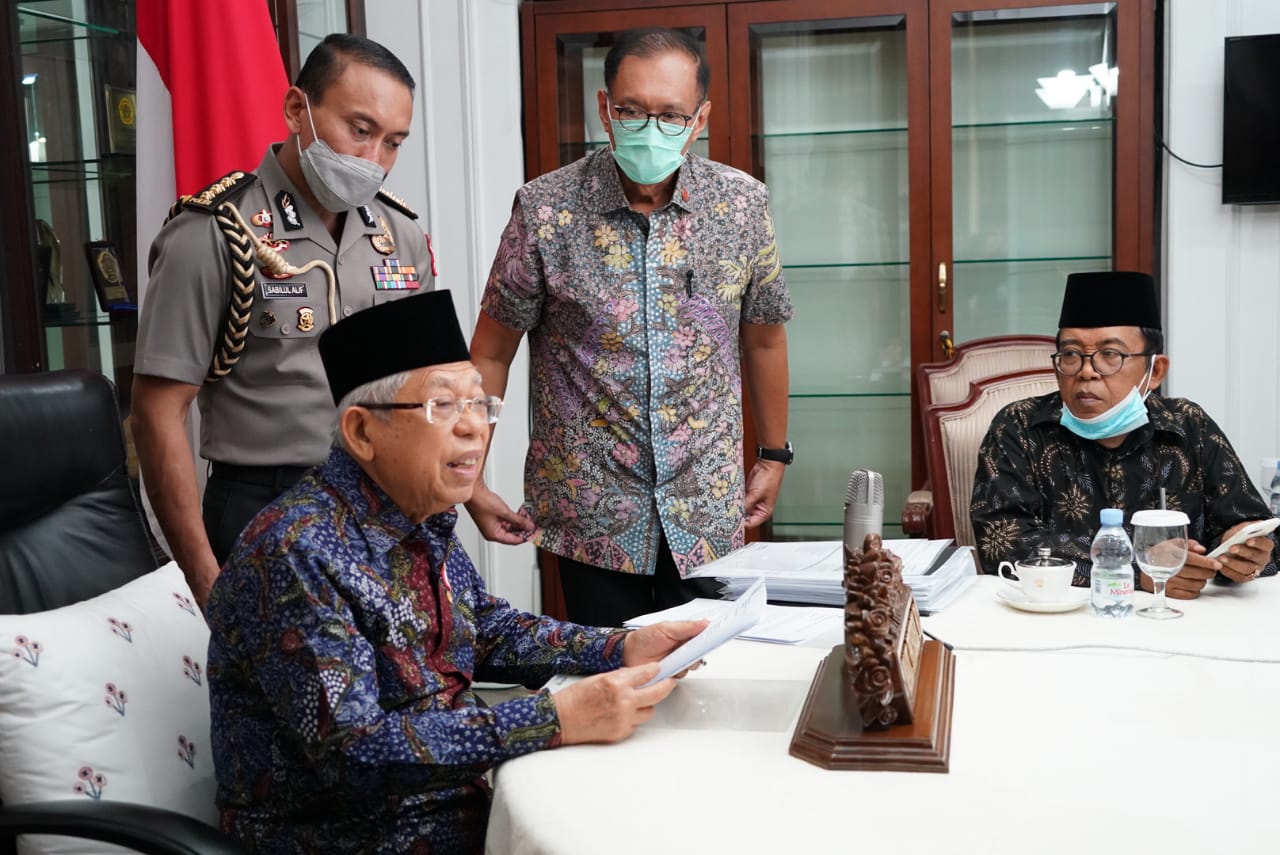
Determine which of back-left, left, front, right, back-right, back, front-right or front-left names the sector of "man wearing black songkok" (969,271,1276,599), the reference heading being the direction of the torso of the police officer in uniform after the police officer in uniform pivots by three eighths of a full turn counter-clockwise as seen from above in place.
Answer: right

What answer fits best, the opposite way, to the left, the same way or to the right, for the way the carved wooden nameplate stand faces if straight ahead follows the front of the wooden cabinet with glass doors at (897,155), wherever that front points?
to the left

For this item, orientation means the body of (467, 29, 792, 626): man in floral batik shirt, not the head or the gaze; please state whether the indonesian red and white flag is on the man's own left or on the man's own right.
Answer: on the man's own right

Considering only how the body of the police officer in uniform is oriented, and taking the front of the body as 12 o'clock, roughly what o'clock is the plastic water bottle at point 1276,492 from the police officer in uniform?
The plastic water bottle is roughly at 10 o'clock from the police officer in uniform.

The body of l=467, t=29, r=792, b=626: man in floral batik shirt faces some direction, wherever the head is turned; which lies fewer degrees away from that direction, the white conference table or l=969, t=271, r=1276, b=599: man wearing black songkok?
the white conference table

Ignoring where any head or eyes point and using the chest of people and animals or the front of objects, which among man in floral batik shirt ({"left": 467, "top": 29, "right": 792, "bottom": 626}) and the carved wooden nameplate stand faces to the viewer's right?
the carved wooden nameplate stand

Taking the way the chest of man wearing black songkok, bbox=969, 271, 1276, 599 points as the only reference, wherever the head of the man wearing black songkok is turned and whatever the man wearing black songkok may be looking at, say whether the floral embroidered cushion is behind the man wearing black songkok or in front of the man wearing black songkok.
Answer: in front

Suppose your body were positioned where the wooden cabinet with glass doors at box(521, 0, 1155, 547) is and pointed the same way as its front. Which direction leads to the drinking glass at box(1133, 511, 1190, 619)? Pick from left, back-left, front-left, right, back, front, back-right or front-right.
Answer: front

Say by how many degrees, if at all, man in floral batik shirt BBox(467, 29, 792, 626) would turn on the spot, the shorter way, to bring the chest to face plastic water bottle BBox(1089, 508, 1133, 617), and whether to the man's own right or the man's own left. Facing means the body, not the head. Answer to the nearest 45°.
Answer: approximately 45° to the man's own left

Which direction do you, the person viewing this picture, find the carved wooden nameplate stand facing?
facing to the right of the viewer

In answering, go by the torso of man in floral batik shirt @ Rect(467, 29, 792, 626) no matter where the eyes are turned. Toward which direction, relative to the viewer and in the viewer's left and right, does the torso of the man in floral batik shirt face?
facing the viewer

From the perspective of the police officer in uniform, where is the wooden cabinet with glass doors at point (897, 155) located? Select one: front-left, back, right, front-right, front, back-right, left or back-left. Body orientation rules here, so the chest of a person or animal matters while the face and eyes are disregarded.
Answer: left

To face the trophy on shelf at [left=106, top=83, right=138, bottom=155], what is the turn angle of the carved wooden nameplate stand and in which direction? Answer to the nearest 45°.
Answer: approximately 135° to its left

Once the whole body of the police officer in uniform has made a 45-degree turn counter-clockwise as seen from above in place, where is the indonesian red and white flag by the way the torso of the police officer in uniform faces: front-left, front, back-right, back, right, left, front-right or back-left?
left

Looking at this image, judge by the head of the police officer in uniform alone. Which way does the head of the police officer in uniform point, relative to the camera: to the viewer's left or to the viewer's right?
to the viewer's right
